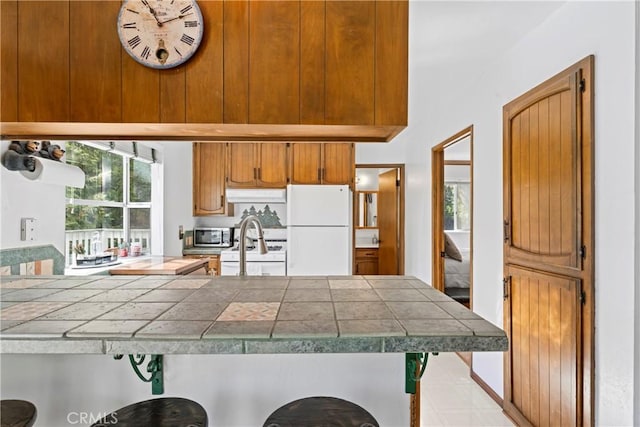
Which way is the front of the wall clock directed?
toward the camera

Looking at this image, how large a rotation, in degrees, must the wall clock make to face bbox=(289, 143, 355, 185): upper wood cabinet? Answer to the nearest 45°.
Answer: approximately 135° to its left

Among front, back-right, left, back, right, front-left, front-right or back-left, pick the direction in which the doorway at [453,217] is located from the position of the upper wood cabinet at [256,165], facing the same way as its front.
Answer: left

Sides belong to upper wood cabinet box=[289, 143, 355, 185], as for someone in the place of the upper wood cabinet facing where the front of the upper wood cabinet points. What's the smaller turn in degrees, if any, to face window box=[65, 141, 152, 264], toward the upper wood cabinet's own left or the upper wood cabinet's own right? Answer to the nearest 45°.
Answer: approximately 45° to the upper wood cabinet's own right

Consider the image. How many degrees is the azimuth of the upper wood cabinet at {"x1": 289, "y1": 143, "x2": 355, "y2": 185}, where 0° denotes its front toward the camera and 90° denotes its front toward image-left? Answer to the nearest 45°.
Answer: approximately 0°

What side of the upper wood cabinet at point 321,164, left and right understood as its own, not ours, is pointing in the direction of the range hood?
right

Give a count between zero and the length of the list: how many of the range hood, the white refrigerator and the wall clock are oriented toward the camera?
3

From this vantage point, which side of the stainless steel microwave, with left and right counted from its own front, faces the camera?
front

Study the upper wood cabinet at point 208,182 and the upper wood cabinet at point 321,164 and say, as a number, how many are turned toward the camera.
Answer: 2
